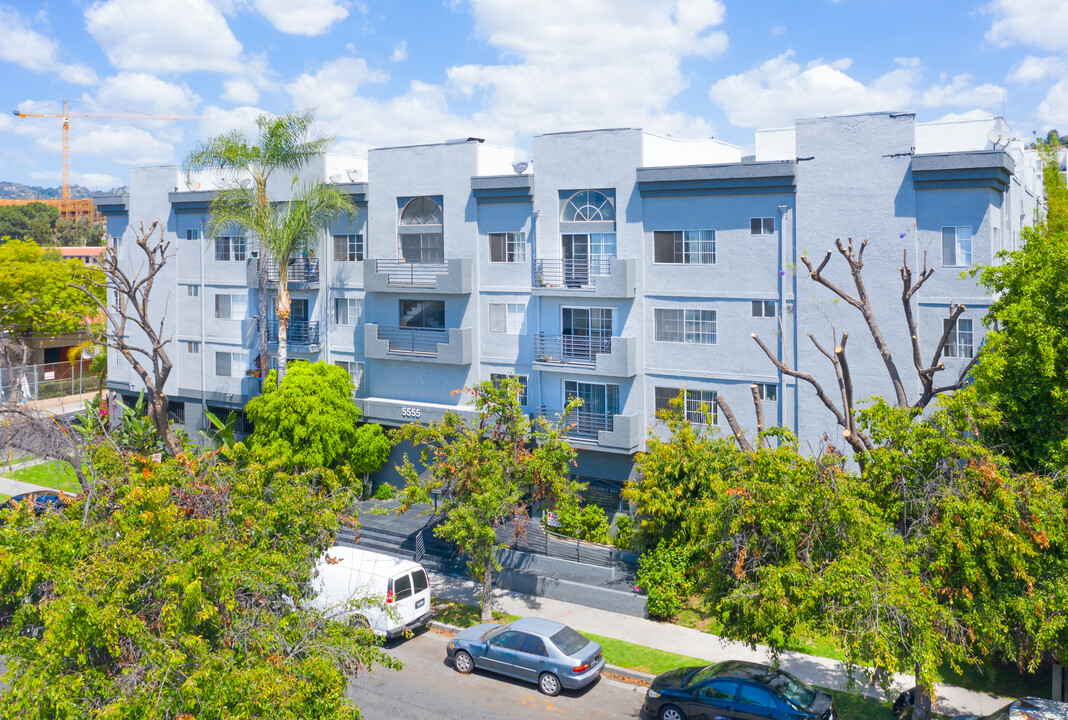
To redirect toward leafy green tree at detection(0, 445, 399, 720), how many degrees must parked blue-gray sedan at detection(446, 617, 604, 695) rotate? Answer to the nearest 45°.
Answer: approximately 90° to its left

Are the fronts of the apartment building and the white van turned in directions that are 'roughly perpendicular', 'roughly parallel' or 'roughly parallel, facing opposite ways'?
roughly perpendicular

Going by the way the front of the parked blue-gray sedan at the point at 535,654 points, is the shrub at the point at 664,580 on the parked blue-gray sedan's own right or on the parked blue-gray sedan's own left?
on the parked blue-gray sedan's own right

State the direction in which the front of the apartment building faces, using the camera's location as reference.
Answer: facing the viewer and to the left of the viewer

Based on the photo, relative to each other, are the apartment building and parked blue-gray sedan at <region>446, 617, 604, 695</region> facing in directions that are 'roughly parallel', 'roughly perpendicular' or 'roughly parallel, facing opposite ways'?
roughly perpendicular

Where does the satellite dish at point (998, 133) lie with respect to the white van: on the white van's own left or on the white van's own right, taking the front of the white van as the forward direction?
on the white van's own right

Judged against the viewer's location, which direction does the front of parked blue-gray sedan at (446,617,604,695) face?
facing away from the viewer and to the left of the viewer

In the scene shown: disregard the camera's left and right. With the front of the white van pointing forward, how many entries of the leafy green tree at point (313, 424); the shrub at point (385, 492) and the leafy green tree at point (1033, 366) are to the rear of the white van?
1

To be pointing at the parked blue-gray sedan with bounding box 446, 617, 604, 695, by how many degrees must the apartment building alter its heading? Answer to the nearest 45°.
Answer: approximately 45° to its left

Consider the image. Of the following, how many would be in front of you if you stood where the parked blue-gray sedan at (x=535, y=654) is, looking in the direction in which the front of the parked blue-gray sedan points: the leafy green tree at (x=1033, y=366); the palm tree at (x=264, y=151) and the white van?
2

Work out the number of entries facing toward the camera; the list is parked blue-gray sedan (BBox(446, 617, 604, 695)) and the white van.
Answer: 0

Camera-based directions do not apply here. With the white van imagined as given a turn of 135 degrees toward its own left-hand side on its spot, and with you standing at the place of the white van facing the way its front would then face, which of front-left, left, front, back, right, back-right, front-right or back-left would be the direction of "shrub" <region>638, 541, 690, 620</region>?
left

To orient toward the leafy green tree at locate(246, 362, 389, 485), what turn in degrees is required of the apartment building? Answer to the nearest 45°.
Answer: approximately 45° to its right

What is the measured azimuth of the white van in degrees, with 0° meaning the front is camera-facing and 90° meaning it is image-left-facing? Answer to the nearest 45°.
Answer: approximately 135°

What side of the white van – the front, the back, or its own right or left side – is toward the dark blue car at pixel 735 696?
back

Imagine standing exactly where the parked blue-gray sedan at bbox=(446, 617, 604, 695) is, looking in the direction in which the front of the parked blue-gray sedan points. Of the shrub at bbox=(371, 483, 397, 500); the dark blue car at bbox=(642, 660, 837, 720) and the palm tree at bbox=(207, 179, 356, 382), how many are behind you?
1
